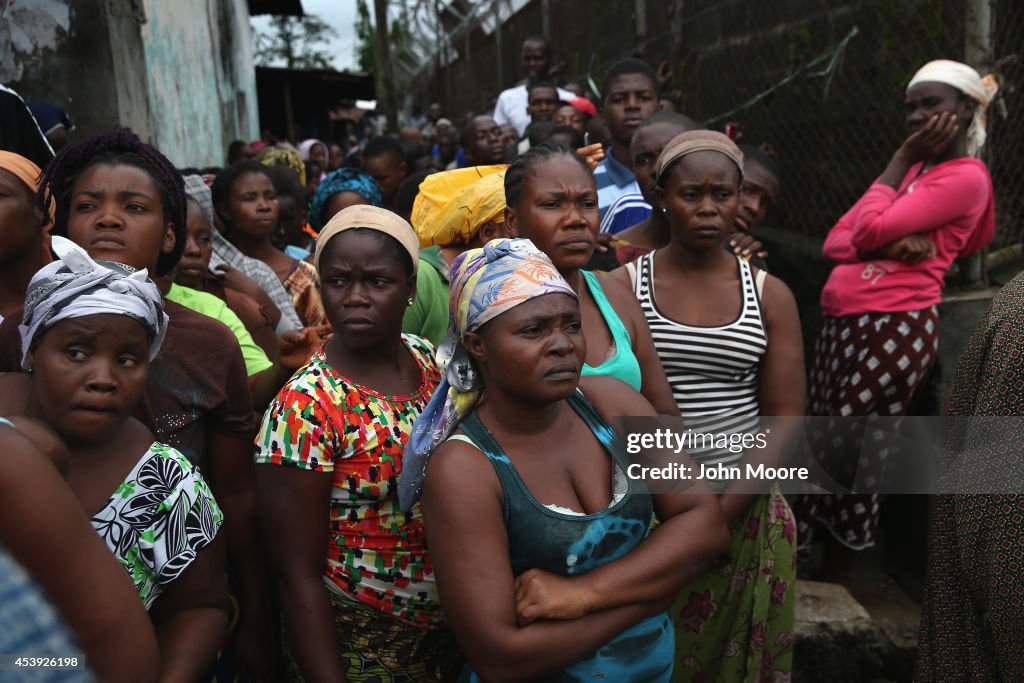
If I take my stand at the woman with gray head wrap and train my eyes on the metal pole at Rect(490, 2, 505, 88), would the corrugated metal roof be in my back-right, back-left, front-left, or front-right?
front-left

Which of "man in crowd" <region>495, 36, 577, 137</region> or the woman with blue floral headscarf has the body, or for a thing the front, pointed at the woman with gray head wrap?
the man in crowd

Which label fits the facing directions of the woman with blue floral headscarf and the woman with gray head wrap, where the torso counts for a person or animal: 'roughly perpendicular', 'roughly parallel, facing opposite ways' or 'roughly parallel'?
roughly parallel

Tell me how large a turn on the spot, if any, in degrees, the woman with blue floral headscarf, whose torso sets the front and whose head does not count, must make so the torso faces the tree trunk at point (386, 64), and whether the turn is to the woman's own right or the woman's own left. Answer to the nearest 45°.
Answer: approximately 135° to the woman's own left

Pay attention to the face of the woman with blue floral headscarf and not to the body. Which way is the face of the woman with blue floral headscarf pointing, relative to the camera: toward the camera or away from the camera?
toward the camera

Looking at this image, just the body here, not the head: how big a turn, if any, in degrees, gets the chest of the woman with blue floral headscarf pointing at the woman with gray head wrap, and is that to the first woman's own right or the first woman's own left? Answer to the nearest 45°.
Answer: approximately 135° to the first woman's own right

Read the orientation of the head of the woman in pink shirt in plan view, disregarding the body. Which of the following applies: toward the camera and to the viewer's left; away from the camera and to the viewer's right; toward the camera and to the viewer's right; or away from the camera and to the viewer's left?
toward the camera and to the viewer's left

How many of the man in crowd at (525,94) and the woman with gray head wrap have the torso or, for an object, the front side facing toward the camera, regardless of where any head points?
2

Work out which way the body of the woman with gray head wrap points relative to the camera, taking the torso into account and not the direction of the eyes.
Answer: toward the camera

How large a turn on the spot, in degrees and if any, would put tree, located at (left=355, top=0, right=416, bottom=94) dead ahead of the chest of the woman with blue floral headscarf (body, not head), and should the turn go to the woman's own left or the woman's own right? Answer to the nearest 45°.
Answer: approximately 135° to the woman's own left

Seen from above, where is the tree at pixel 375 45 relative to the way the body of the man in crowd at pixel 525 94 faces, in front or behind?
behind

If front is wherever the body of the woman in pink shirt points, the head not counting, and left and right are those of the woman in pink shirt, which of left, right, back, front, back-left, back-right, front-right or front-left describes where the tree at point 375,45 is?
right
